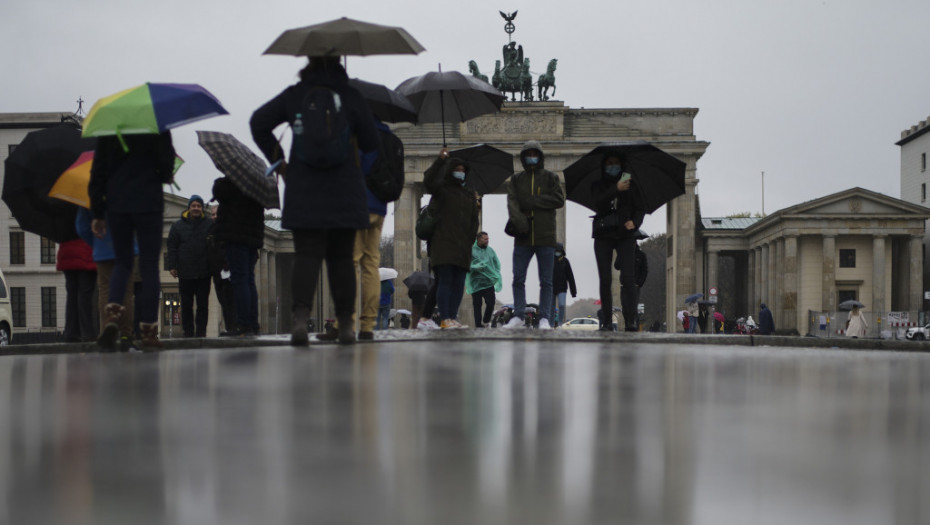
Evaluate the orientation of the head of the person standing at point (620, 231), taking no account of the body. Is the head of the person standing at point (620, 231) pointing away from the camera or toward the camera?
toward the camera

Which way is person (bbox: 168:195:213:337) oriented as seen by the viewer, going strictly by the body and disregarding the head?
toward the camera

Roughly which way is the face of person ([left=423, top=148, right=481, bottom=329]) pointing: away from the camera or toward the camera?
toward the camera

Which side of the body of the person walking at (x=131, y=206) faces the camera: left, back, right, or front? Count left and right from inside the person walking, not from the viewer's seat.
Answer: back

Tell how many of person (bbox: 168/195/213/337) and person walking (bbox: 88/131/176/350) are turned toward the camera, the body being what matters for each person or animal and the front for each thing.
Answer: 1

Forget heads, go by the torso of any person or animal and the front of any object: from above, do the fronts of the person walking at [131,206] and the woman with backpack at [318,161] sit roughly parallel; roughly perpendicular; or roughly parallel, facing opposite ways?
roughly parallel

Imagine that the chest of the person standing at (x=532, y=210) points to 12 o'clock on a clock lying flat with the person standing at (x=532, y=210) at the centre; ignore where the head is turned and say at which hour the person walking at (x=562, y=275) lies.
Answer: the person walking at (x=562, y=275) is roughly at 6 o'clock from the person standing at (x=532, y=210).

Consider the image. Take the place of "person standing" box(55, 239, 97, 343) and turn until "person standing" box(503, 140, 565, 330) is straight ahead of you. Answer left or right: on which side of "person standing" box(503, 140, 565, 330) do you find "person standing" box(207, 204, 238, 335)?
left

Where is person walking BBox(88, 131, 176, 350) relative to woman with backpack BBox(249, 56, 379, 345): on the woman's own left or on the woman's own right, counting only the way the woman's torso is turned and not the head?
on the woman's own left

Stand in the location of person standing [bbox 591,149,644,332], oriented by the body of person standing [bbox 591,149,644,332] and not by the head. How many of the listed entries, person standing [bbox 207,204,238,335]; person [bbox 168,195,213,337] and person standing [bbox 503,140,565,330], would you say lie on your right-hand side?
3

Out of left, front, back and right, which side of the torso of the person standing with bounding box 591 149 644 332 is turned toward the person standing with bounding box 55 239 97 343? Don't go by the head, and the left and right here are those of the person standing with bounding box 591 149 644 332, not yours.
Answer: right

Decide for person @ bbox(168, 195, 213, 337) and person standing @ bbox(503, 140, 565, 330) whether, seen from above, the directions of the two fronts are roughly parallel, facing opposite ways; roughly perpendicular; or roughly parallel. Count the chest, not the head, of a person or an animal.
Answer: roughly parallel

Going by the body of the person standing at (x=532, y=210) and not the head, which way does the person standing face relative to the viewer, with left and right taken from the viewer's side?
facing the viewer

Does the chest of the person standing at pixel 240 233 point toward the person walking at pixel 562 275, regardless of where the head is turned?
no
